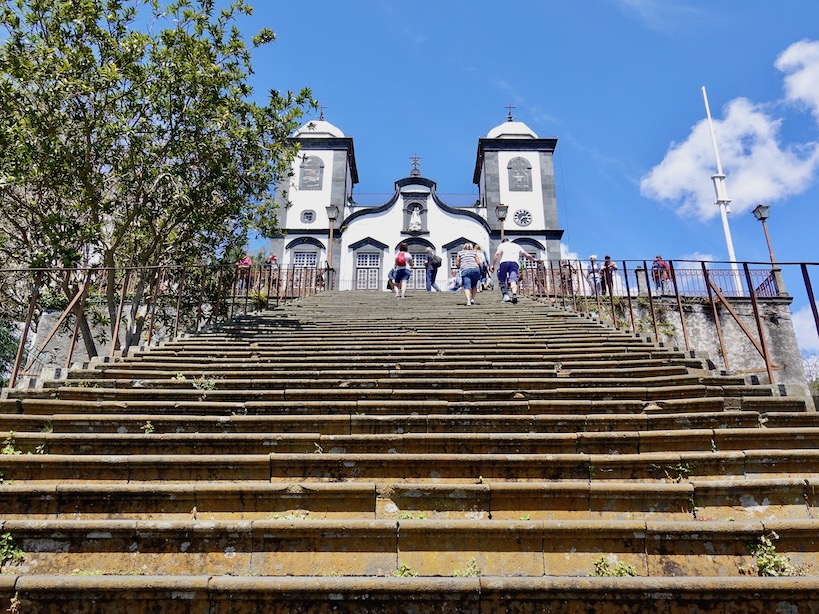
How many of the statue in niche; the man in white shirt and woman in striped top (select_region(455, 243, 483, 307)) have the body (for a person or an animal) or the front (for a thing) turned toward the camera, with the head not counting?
1

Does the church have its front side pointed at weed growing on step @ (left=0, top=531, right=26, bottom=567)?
yes

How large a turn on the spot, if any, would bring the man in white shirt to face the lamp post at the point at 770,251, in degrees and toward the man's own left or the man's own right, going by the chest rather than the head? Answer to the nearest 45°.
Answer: approximately 45° to the man's own right

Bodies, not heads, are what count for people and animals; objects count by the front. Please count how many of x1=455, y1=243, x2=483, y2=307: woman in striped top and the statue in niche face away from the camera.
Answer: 1

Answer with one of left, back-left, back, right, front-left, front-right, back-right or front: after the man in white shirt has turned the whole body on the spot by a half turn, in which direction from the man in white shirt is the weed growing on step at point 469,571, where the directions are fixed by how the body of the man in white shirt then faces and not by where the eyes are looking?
front

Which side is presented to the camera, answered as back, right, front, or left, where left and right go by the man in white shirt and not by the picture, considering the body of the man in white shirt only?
back

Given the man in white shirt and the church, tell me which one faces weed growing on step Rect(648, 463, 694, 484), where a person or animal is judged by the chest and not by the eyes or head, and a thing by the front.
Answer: the church

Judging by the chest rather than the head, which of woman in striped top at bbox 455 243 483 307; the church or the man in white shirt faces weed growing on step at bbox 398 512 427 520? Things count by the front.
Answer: the church

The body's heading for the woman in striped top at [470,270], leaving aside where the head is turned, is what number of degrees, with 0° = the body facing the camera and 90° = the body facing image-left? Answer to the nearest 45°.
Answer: approximately 180°

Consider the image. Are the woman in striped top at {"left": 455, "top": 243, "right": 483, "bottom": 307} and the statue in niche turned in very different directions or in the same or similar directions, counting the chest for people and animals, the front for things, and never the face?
very different directions

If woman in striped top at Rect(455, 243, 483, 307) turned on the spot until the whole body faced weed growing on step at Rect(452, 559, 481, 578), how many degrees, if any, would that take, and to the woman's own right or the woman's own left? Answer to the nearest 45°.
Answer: approximately 180°

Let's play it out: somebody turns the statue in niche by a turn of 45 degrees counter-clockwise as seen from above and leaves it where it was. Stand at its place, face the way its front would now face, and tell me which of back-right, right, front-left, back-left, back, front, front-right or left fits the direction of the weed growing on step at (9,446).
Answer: front-right

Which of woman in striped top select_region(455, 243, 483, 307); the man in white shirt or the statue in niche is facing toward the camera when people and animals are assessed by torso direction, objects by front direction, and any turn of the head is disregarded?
the statue in niche

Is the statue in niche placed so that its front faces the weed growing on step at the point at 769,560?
yes

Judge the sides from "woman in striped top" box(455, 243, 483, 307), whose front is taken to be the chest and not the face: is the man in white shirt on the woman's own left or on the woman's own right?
on the woman's own right
